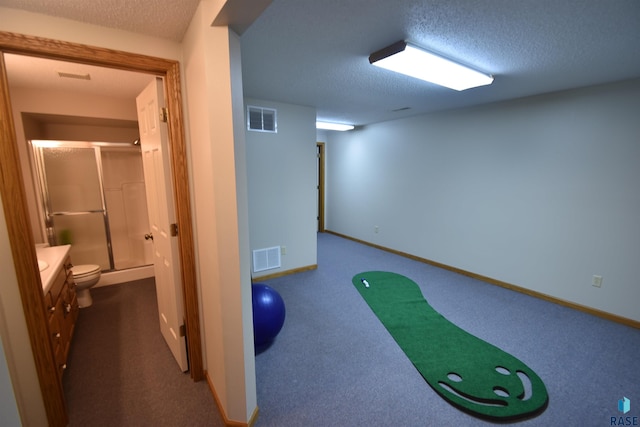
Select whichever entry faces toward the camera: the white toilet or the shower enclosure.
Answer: the shower enclosure

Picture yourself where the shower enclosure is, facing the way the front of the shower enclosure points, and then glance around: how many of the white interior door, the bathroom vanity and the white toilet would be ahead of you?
3

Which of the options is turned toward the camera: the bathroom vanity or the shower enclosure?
the shower enclosure

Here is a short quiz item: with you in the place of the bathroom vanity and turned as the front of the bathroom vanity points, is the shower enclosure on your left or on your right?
on your left

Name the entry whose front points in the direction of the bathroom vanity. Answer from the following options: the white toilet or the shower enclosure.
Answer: the shower enclosure

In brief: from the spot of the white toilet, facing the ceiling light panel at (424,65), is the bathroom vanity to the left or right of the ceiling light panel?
right

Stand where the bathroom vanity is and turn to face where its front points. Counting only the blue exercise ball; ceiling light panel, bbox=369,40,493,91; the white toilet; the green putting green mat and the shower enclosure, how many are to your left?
2

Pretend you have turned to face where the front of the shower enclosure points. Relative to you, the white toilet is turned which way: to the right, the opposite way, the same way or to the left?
to the left

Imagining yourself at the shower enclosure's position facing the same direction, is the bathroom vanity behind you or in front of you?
in front

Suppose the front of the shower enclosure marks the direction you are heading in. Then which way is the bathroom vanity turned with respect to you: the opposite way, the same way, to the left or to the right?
to the left

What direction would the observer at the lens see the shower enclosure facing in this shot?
facing the viewer

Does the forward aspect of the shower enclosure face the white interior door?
yes

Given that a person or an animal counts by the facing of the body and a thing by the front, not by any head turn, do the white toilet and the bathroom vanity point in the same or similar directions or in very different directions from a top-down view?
same or similar directions

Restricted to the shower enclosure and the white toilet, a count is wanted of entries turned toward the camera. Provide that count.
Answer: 1

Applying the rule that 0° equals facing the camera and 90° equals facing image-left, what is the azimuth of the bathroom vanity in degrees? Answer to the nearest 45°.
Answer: approximately 270°

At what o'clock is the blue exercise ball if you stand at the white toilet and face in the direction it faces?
The blue exercise ball is roughly at 2 o'clock from the white toilet.
